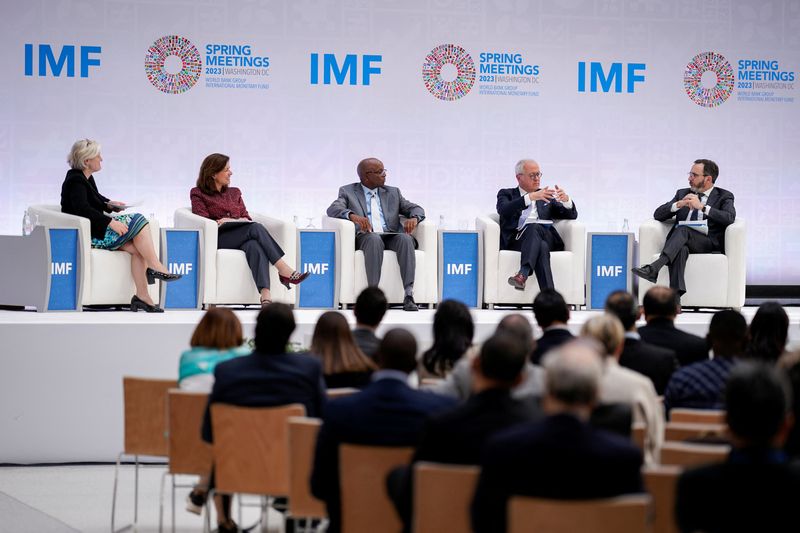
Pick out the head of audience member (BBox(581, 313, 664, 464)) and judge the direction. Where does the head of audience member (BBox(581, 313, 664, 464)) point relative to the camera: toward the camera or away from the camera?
away from the camera

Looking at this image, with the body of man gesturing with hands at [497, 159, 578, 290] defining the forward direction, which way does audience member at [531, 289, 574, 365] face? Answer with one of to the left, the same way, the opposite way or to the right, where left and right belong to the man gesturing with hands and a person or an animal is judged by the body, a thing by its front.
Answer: the opposite way

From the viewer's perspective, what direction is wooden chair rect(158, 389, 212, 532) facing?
away from the camera

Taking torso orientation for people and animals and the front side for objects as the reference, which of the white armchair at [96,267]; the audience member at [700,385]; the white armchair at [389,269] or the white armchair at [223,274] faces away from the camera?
the audience member

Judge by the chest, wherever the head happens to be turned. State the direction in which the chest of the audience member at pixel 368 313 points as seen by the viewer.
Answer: away from the camera

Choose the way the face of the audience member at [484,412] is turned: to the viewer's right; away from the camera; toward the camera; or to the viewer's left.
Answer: away from the camera

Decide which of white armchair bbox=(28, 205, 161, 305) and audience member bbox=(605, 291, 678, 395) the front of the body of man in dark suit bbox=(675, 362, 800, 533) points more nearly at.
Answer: the audience member

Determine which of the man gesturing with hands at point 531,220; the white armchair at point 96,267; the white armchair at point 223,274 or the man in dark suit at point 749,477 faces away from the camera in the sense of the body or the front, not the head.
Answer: the man in dark suit

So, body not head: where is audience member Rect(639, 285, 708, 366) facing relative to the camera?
away from the camera

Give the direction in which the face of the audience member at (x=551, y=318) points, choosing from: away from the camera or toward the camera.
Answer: away from the camera

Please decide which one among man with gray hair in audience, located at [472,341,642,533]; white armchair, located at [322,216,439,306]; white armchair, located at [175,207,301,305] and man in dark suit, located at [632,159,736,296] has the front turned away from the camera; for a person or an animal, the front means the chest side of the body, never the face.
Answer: the man with gray hair in audience

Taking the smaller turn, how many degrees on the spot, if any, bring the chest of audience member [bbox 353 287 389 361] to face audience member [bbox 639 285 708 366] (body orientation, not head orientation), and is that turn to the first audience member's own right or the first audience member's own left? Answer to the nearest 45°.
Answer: approximately 90° to the first audience member's own right

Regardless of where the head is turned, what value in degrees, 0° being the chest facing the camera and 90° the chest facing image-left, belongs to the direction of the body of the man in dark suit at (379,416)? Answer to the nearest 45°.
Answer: approximately 180°

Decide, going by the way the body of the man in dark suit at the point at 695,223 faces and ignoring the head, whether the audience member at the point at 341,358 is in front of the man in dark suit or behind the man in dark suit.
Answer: in front
